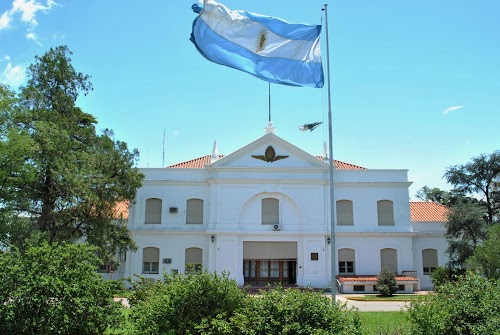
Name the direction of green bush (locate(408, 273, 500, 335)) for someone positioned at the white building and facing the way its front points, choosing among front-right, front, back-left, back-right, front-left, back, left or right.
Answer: front

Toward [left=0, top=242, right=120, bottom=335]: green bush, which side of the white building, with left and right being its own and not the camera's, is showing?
front

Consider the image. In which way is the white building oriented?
toward the camera

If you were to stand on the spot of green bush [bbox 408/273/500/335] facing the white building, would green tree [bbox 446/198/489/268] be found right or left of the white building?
right

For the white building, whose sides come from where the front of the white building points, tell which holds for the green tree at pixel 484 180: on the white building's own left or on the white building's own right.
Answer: on the white building's own left

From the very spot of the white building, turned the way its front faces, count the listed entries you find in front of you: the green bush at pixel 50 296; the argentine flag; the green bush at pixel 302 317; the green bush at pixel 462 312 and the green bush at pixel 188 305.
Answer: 5

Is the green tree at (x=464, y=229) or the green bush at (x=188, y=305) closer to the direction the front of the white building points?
the green bush

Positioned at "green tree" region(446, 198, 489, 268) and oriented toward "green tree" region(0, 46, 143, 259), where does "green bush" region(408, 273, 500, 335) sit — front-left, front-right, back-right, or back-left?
front-left

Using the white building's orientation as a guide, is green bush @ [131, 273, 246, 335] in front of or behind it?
in front

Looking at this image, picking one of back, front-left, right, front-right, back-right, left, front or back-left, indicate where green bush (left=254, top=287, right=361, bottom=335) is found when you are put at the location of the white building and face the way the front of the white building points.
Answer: front

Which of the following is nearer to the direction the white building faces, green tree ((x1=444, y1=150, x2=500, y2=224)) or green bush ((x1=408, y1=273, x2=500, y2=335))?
the green bush

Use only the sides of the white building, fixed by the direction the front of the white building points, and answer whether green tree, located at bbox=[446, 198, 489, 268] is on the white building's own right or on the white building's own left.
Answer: on the white building's own left

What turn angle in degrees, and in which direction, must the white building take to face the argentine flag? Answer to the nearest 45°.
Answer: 0° — it already faces it
